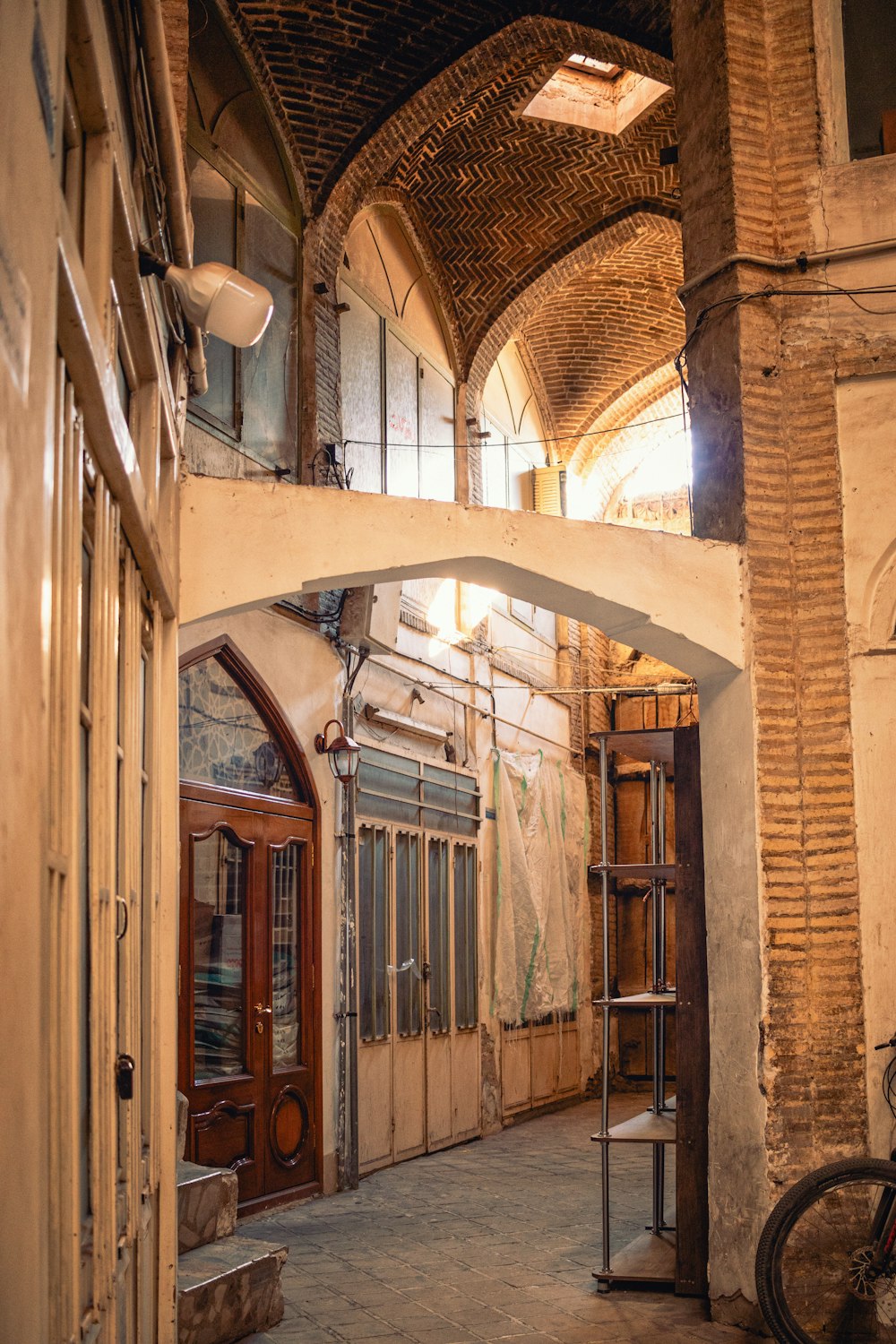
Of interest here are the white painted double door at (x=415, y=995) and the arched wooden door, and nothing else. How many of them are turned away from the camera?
0

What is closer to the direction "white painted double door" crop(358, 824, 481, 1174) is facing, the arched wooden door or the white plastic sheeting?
the arched wooden door

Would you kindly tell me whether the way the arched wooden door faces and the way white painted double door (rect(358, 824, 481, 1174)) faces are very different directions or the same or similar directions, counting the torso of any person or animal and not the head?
same or similar directions

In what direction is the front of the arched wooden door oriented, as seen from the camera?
facing the viewer and to the right of the viewer

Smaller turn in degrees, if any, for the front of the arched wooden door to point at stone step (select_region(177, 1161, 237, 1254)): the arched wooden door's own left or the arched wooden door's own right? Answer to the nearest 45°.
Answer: approximately 45° to the arched wooden door's own right

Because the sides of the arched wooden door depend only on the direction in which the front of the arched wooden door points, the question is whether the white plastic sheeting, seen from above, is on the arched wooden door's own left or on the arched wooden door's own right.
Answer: on the arched wooden door's own left

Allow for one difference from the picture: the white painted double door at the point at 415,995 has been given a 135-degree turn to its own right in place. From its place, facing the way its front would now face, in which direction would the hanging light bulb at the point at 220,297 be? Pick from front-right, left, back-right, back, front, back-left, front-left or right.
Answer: left

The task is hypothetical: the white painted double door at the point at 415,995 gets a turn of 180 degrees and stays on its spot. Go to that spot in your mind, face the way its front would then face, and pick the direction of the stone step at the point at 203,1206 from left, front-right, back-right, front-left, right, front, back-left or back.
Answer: back-left

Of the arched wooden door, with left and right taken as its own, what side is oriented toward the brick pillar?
front

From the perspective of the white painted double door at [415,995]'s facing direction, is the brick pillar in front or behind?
in front

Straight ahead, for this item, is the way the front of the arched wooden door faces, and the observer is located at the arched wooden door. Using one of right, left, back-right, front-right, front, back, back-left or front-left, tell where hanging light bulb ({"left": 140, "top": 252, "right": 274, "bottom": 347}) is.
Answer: front-right
